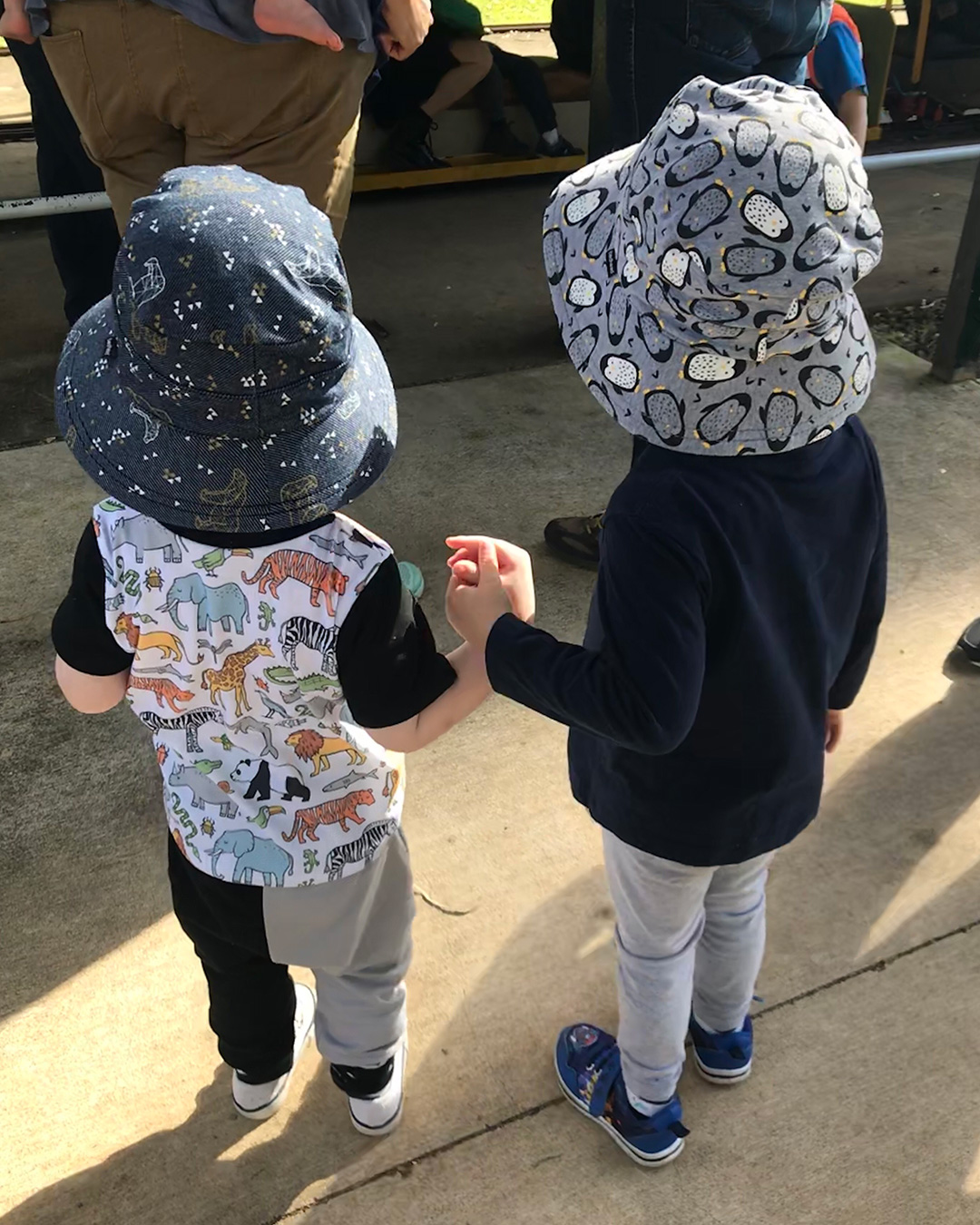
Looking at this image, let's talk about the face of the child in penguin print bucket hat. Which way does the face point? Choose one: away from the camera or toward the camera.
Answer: away from the camera

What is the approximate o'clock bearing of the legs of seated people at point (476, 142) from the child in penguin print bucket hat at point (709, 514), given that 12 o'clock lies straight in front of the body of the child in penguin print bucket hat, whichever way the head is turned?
The legs of seated people is roughly at 1 o'clock from the child in penguin print bucket hat.

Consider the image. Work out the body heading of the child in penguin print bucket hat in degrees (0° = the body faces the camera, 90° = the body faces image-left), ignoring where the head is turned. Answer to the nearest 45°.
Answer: approximately 135°

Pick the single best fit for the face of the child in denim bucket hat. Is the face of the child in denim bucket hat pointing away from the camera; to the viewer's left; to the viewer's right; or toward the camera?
away from the camera

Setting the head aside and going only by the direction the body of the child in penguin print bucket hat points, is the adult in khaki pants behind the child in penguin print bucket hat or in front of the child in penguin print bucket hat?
in front
